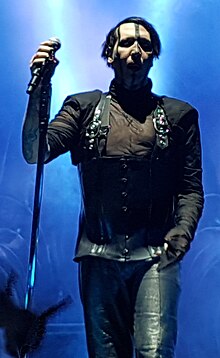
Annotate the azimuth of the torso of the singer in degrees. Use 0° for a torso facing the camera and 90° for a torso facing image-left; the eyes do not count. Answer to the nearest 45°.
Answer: approximately 0°
